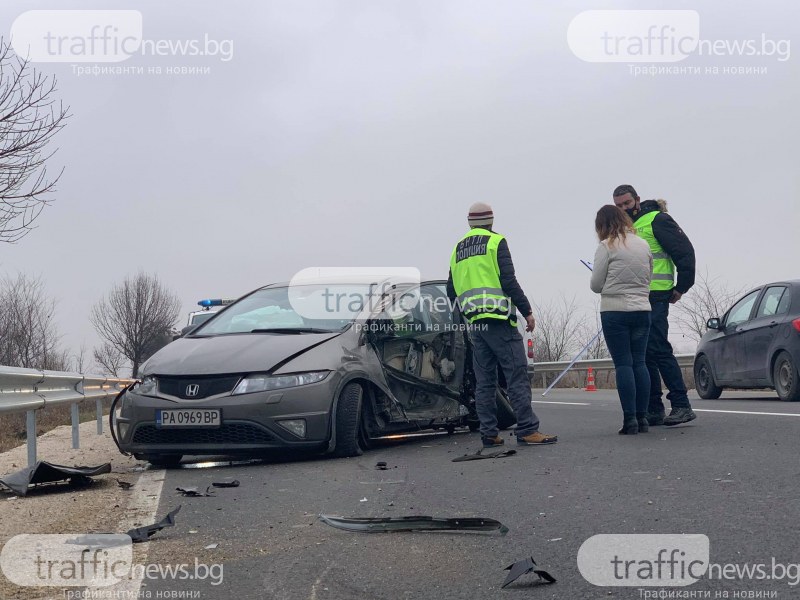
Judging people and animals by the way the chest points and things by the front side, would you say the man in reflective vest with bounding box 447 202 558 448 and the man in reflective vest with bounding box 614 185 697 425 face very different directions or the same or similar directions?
very different directions

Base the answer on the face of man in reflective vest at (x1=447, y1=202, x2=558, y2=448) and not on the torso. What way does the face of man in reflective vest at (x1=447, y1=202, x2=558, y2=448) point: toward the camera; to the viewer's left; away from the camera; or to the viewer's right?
away from the camera

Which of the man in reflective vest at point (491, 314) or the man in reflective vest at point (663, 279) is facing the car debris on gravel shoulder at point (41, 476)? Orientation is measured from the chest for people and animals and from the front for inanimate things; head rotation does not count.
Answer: the man in reflective vest at point (663, 279)

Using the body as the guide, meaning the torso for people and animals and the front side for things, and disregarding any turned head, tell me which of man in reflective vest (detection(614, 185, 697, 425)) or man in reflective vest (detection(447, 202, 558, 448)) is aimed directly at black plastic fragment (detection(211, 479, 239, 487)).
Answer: man in reflective vest (detection(614, 185, 697, 425))

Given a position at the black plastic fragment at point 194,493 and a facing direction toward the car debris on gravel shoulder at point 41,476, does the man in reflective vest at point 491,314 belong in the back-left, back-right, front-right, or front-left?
back-right
